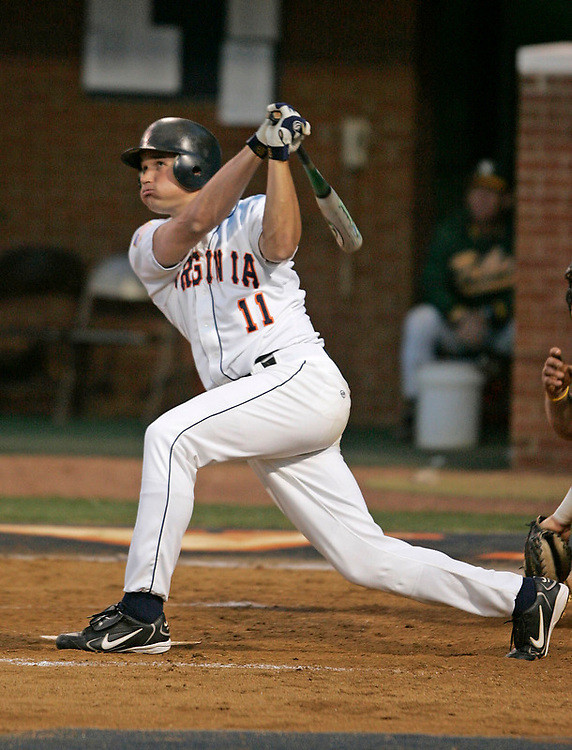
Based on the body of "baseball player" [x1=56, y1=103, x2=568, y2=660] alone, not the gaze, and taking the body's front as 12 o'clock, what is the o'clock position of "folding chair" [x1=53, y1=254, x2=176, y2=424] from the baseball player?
The folding chair is roughly at 4 o'clock from the baseball player.

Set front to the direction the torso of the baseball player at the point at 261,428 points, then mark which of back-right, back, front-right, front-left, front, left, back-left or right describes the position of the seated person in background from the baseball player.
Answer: back-right

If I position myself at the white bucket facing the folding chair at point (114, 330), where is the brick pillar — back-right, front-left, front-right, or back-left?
back-left

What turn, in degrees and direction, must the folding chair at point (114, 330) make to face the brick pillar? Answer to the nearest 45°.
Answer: approximately 45° to its left

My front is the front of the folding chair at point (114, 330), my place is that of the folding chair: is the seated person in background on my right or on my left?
on my left

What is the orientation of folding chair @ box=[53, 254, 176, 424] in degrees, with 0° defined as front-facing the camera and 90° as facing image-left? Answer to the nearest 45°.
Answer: approximately 0°

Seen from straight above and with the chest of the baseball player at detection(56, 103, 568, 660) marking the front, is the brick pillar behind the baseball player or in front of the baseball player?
behind

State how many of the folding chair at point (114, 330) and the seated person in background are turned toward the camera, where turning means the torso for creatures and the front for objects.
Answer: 2

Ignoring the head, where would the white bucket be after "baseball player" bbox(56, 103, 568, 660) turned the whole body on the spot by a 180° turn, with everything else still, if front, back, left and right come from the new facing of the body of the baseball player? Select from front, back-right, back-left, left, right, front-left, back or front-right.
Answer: front-left
